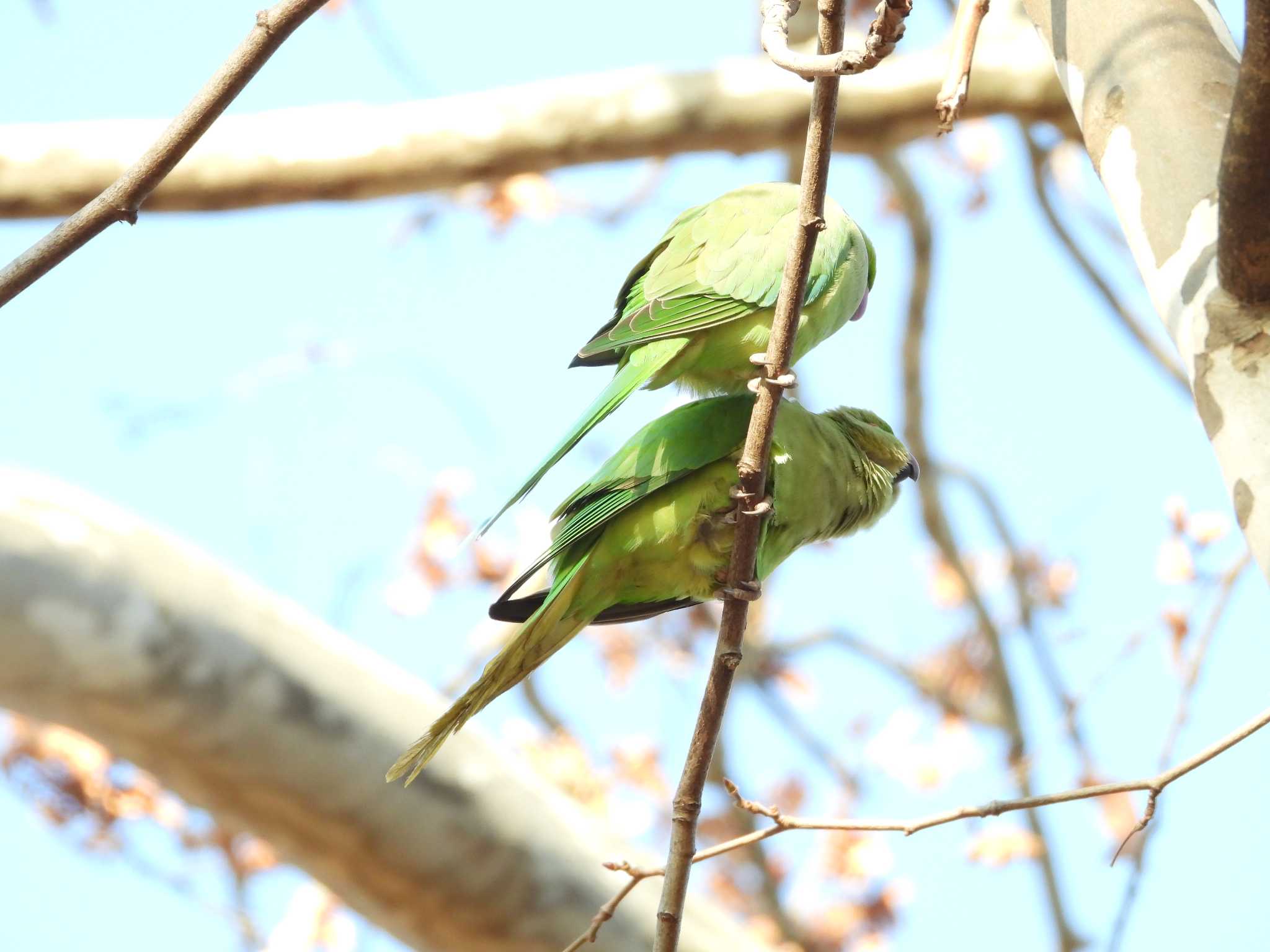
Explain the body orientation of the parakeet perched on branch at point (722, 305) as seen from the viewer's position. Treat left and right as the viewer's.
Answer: facing to the right of the viewer

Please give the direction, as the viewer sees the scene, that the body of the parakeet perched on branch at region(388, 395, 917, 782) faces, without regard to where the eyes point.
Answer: to the viewer's right

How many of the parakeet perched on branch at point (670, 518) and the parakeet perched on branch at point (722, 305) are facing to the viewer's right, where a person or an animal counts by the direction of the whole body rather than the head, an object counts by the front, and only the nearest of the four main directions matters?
2
